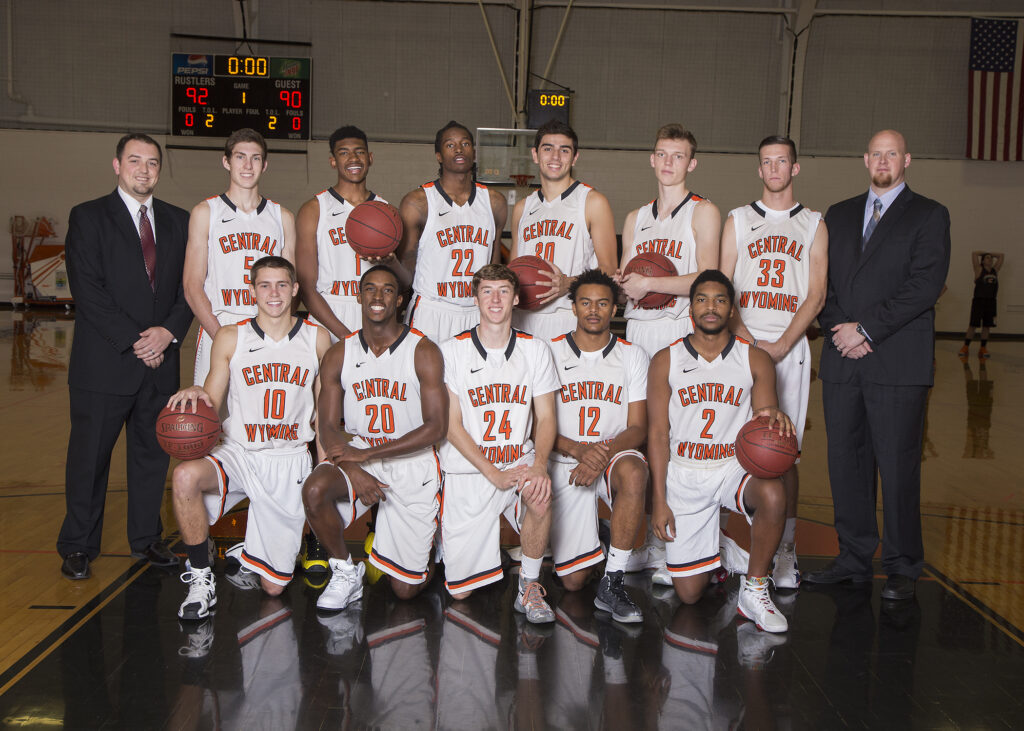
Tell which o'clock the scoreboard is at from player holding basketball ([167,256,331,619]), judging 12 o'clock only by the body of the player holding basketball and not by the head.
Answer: The scoreboard is roughly at 6 o'clock from the player holding basketball.

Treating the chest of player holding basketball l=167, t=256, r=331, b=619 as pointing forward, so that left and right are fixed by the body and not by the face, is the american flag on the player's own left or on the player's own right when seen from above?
on the player's own left

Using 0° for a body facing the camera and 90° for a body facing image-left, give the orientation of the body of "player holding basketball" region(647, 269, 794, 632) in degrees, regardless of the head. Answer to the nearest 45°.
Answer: approximately 0°

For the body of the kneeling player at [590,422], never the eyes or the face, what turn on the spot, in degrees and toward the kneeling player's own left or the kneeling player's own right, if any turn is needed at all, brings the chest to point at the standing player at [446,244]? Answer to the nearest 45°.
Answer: approximately 135° to the kneeling player's own right

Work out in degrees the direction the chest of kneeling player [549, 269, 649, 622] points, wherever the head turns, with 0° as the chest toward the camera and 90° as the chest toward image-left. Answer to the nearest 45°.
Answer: approximately 0°

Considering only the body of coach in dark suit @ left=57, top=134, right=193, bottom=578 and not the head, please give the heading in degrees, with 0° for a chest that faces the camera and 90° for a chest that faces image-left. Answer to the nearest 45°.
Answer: approximately 315°
